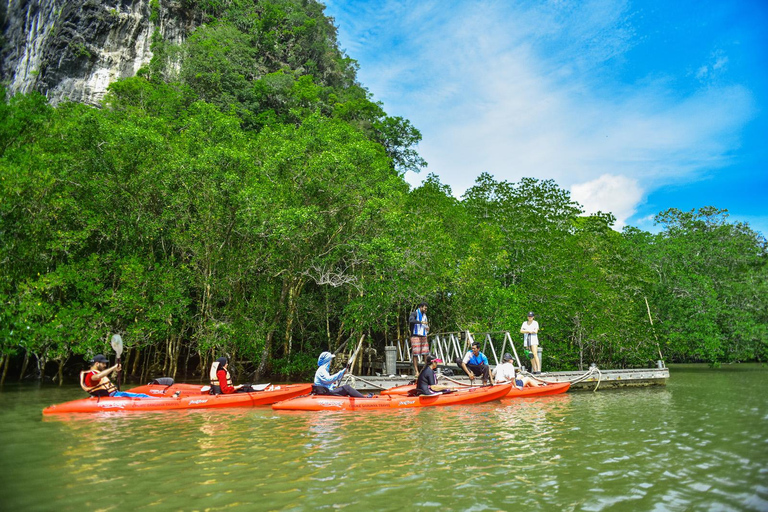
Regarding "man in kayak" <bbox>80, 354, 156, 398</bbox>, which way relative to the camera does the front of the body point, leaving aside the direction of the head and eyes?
to the viewer's right

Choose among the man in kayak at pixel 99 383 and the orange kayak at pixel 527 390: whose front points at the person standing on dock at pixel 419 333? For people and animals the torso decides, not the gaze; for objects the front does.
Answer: the man in kayak

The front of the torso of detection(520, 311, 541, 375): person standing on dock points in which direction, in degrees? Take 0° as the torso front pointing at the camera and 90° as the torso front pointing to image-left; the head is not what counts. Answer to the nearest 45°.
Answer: approximately 0°

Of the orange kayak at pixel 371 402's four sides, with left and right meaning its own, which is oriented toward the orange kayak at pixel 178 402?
back

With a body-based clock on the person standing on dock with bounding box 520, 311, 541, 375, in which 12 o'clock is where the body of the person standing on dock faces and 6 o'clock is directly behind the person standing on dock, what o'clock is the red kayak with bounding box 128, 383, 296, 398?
The red kayak is roughly at 2 o'clock from the person standing on dock.

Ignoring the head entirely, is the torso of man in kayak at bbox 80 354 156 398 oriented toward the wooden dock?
yes

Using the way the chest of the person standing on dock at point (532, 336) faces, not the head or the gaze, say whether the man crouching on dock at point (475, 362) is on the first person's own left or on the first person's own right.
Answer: on the first person's own right

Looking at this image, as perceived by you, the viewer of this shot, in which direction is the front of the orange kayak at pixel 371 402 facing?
facing to the right of the viewer

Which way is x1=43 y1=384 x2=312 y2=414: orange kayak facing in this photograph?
to the viewer's right

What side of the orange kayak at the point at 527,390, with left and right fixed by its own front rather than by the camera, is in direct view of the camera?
right

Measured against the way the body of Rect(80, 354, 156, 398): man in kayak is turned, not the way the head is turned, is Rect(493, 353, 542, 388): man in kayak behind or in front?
in front

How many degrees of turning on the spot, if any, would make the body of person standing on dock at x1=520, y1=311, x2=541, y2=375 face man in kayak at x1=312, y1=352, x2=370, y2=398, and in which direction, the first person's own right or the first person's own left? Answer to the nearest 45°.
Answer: approximately 45° to the first person's own right
